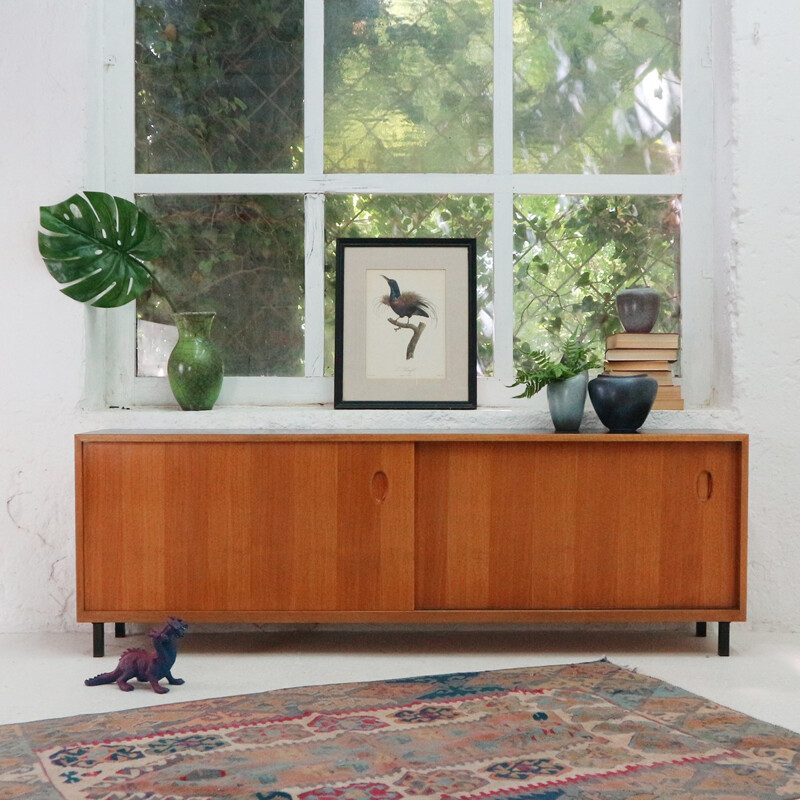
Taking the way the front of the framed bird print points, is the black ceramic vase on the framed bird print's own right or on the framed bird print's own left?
on the framed bird print's own left

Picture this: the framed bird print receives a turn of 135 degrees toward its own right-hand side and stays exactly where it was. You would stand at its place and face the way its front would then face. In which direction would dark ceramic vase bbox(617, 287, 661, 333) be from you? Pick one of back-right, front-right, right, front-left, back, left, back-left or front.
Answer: back-right

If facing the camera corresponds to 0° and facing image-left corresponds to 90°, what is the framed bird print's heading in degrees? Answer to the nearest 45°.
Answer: approximately 0°

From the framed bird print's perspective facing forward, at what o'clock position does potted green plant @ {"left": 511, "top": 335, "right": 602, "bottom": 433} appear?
The potted green plant is roughly at 10 o'clock from the framed bird print.

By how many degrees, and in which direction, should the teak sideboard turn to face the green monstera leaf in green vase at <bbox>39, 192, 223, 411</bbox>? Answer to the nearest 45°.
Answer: approximately 90° to its right

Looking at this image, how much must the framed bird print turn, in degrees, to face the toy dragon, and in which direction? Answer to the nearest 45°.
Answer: approximately 45° to its right
